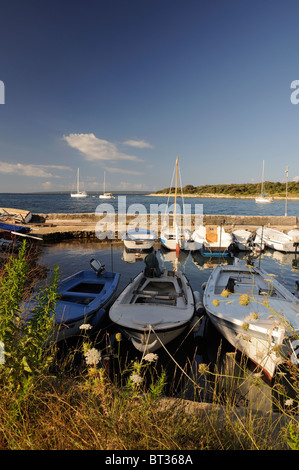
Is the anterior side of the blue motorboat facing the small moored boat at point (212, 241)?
no

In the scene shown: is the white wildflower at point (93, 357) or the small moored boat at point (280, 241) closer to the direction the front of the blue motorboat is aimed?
the white wildflower

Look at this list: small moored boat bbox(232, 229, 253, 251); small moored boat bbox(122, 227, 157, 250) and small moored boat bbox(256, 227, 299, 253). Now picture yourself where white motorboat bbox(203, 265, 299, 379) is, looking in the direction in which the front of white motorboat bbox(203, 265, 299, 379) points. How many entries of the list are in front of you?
0

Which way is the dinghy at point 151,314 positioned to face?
toward the camera

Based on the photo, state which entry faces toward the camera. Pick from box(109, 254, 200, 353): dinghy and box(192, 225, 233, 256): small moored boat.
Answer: the dinghy

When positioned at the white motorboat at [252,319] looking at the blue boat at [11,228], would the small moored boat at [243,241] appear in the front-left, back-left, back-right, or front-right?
front-right

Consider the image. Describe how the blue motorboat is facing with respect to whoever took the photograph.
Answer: facing the viewer and to the left of the viewer

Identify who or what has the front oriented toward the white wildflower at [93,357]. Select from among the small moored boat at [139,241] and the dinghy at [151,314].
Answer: the dinghy

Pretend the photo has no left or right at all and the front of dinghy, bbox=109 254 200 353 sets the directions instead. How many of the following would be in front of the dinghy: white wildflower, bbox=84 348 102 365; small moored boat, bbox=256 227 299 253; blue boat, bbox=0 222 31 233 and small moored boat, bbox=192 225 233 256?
1
